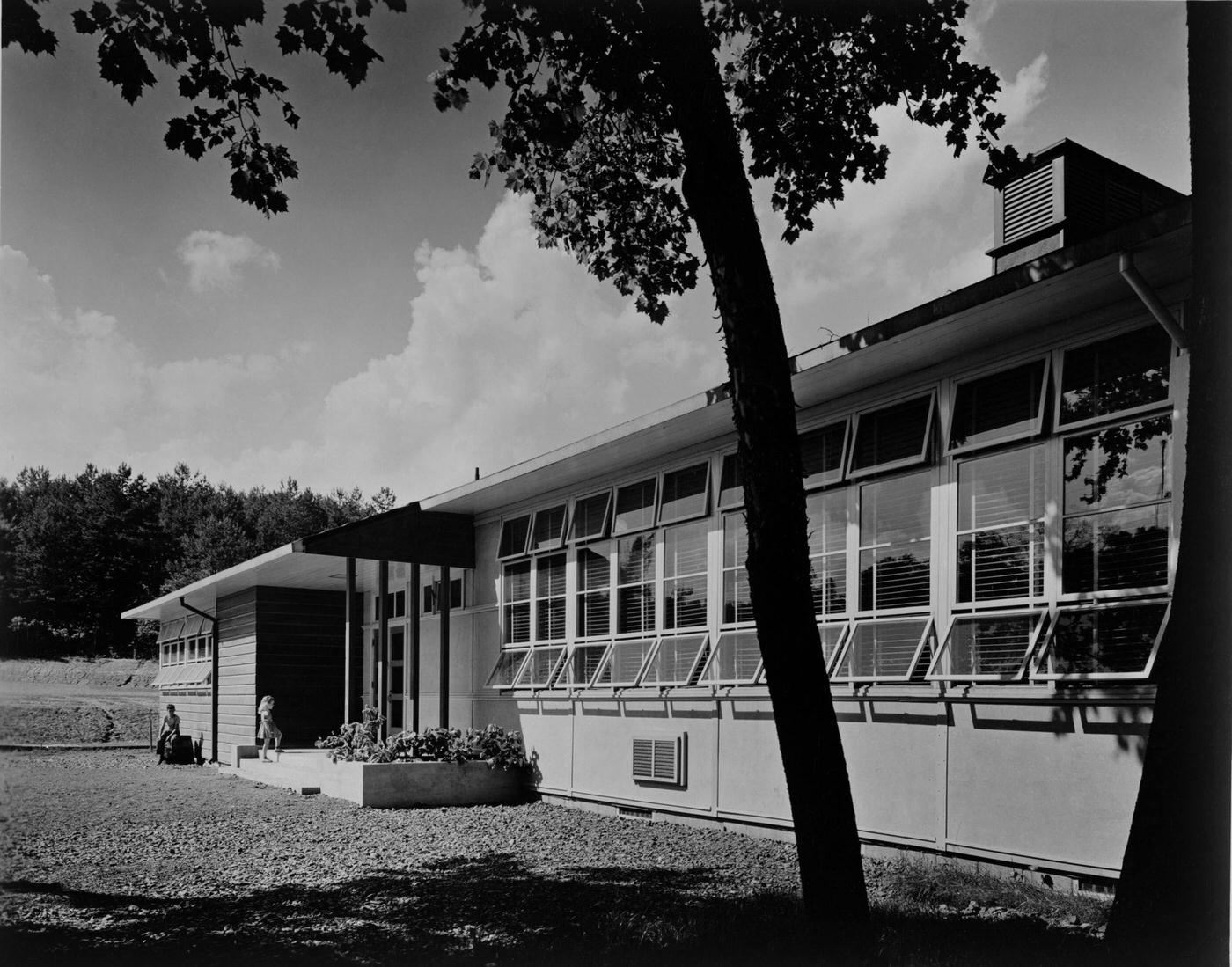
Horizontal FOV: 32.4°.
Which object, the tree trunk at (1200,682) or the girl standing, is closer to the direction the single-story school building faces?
the tree trunk

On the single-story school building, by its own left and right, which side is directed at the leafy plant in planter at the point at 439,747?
right

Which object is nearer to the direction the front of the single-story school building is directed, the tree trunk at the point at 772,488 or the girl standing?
the tree trunk

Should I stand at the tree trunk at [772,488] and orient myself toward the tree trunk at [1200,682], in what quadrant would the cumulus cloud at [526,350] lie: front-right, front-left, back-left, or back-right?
back-left

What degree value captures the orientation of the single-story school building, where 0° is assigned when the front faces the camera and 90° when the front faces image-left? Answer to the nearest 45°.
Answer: approximately 45°

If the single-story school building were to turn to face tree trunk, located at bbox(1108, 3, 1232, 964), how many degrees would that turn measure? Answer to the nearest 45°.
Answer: approximately 45° to its left

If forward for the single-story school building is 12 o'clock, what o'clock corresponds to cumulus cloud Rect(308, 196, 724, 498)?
The cumulus cloud is roughly at 4 o'clock from the single-story school building.

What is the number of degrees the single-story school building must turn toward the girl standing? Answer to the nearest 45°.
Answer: approximately 90° to its right

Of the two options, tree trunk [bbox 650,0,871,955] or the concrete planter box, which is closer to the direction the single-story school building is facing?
the tree trunk
